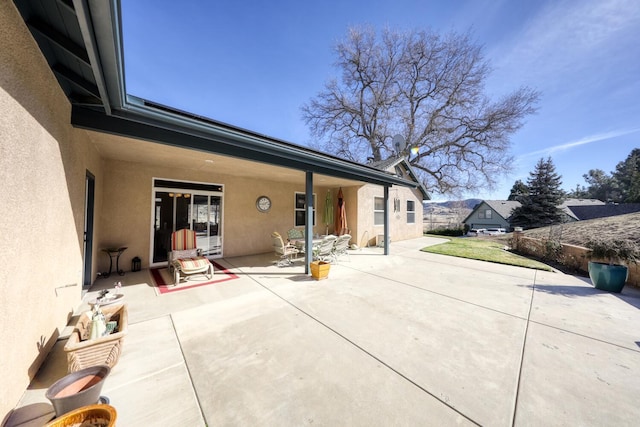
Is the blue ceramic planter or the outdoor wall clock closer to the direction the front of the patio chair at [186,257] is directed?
the blue ceramic planter

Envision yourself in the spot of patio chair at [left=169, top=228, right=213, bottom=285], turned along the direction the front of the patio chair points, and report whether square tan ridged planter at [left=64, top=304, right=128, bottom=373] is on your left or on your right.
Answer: on your right

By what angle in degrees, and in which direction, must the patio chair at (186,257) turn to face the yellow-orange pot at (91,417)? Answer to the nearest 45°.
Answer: approximately 45° to its right

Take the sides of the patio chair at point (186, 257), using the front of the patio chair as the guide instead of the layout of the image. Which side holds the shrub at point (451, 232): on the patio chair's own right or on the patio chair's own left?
on the patio chair's own left

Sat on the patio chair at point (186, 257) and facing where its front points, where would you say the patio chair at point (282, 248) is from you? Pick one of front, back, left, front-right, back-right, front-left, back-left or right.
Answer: front-left

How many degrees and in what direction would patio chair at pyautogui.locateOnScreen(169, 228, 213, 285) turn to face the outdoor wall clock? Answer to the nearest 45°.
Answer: approximately 90° to its left

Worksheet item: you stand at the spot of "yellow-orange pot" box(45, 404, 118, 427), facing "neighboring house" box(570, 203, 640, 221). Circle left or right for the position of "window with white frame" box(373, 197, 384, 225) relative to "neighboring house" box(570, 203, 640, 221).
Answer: left

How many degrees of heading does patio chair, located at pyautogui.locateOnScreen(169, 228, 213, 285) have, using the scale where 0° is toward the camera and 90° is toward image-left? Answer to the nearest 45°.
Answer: approximately 315°

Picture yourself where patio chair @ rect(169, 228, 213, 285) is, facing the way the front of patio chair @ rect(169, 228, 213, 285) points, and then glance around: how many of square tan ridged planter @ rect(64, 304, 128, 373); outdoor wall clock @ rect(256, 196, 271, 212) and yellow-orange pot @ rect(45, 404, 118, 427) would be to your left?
1
